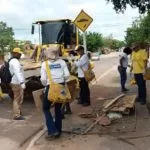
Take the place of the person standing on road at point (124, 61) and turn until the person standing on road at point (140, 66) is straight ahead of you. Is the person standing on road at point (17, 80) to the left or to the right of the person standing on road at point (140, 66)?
right

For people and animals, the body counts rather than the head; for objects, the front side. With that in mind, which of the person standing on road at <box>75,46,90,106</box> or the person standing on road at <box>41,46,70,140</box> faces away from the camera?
the person standing on road at <box>41,46,70,140</box>

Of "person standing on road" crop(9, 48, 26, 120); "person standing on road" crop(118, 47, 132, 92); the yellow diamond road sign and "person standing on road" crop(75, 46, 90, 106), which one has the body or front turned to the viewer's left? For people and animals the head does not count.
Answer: "person standing on road" crop(75, 46, 90, 106)

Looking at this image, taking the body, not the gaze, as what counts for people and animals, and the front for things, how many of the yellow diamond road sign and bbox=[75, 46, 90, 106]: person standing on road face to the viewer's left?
1

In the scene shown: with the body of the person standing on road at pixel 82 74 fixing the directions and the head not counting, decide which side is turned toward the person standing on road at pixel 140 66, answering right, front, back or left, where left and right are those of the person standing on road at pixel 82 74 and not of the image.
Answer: back

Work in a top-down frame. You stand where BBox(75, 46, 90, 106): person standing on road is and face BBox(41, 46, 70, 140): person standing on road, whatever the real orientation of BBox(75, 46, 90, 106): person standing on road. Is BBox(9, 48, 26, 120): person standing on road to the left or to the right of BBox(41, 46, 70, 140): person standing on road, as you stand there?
right

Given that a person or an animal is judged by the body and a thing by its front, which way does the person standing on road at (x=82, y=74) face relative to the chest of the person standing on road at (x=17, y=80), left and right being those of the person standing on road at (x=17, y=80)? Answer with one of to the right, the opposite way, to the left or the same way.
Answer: the opposite way

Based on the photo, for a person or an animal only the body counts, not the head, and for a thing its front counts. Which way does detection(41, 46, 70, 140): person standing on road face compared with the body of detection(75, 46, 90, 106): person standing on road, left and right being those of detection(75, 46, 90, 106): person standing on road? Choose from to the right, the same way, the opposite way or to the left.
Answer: to the right

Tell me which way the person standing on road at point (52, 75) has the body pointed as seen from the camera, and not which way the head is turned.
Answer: away from the camera

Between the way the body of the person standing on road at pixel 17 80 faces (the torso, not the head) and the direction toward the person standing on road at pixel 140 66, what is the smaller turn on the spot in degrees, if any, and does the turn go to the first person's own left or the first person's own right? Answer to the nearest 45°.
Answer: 0° — they already face them

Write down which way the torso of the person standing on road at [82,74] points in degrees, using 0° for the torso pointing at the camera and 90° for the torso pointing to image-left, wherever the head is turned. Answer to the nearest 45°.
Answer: approximately 90°
